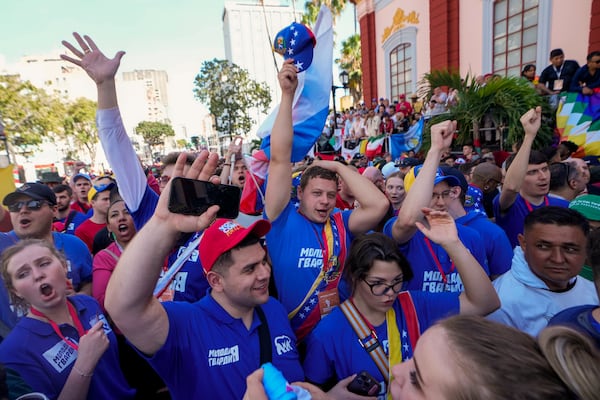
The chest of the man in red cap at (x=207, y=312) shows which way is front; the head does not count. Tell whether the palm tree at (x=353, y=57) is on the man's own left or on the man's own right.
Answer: on the man's own left

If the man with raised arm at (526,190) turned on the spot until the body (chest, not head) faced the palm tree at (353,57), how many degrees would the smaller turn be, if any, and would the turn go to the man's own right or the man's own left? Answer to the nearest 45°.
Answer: approximately 180°

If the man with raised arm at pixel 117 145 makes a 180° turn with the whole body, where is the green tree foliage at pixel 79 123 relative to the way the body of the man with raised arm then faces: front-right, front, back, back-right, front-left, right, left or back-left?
front

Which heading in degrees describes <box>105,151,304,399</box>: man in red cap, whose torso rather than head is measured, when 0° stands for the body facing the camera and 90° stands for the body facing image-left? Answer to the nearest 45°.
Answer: approximately 315°

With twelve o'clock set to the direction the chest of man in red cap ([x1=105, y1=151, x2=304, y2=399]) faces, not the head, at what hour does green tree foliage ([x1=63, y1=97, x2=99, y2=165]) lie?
The green tree foliage is roughly at 7 o'clock from the man in red cap.

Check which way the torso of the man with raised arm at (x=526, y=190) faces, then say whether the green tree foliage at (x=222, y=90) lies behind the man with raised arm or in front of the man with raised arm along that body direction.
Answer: behind

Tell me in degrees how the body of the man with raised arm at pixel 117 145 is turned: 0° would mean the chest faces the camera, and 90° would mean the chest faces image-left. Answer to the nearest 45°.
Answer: approximately 0°

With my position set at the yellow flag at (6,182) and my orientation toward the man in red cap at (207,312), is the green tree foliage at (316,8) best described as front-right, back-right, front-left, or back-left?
back-left

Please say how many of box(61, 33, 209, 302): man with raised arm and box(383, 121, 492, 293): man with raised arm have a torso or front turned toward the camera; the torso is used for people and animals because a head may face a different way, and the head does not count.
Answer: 2

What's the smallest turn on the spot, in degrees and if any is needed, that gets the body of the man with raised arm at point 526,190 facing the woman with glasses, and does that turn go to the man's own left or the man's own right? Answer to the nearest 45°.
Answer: approximately 45° to the man's own right

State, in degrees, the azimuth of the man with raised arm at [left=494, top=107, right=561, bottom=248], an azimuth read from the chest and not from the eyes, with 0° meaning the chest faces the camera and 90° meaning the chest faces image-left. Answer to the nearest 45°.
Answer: approximately 315°
